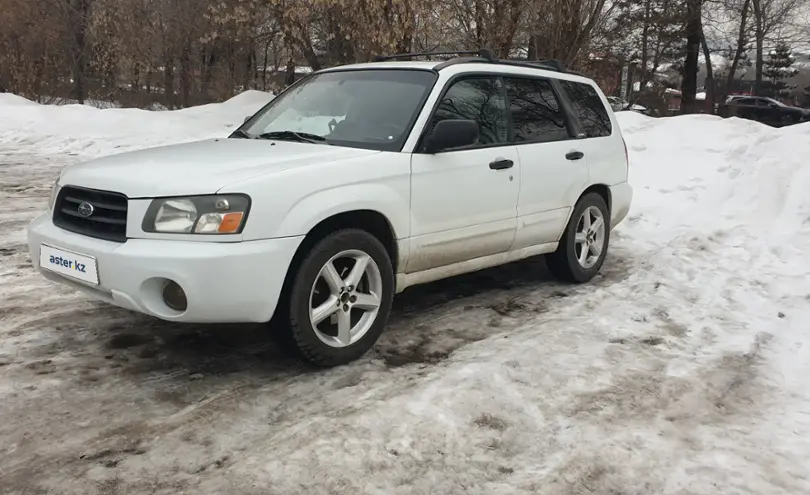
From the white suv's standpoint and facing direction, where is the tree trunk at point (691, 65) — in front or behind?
behind

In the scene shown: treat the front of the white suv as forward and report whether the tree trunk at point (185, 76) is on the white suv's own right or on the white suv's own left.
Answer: on the white suv's own right

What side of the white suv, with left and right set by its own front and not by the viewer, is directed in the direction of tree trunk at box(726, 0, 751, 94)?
back

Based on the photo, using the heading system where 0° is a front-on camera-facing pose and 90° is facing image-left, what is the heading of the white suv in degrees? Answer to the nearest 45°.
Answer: approximately 45°

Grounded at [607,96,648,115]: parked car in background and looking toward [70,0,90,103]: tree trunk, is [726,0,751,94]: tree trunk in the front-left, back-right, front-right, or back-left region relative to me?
back-right

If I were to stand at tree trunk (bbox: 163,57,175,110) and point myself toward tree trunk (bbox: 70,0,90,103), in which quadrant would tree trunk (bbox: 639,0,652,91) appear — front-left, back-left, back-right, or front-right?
back-right

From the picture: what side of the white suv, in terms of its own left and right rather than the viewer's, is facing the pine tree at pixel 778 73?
back

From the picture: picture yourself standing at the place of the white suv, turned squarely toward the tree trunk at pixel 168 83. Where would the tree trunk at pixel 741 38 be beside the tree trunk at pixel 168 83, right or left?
right

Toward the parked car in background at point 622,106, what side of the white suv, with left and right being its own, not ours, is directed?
back

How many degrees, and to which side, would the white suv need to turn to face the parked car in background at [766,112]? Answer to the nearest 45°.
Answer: approximately 180°

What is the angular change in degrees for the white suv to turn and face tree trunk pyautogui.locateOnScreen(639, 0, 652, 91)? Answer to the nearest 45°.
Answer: approximately 180°

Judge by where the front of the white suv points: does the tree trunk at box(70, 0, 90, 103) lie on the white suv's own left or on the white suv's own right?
on the white suv's own right
